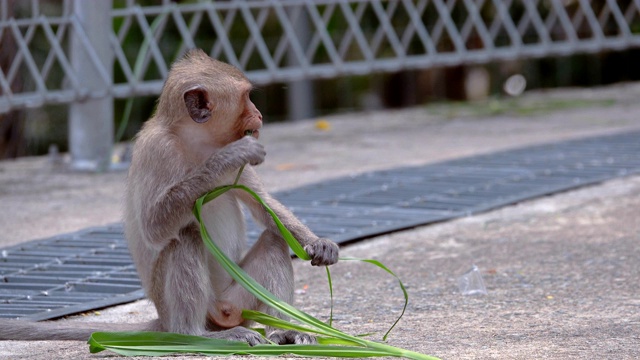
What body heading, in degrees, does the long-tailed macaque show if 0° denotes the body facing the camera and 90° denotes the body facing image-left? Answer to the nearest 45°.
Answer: approximately 270°

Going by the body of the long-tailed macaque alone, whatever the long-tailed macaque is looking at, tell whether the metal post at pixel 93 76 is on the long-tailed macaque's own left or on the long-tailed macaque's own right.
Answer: on the long-tailed macaque's own left

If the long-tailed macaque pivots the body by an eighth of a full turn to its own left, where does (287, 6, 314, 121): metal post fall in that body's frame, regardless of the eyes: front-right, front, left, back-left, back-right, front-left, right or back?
front-left

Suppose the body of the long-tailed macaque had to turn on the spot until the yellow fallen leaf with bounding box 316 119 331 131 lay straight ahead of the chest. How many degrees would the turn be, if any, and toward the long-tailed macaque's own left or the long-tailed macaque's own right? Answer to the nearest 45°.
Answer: approximately 90° to the long-tailed macaque's own left

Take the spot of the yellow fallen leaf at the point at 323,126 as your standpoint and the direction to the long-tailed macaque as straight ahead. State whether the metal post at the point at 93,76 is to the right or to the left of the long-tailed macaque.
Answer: right
